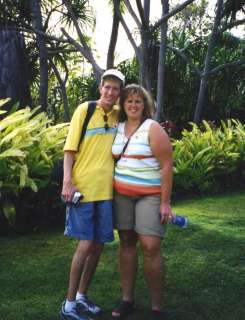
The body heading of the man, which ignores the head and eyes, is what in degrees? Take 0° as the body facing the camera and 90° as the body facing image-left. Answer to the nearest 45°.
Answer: approximately 315°

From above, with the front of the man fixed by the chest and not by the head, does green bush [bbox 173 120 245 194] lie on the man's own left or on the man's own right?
on the man's own left

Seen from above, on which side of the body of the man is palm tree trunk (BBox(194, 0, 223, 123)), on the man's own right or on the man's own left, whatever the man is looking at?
on the man's own left

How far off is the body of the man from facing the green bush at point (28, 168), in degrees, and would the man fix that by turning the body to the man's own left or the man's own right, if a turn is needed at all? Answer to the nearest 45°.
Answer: approximately 135° to the man's own left

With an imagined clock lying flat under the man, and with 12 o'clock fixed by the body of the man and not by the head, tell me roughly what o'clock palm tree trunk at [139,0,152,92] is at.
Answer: The palm tree trunk is roughly at 8 o'clock from the man.

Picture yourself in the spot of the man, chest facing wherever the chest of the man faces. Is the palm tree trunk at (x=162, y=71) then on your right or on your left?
on your left
